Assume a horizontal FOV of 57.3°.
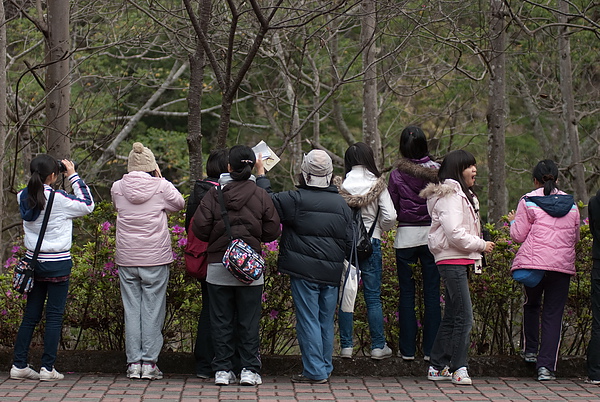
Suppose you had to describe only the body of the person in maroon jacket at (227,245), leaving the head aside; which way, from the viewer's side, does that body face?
away from the camera

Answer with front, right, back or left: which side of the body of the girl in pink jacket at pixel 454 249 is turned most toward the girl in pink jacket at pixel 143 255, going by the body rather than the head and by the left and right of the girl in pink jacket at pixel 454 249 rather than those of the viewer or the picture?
back

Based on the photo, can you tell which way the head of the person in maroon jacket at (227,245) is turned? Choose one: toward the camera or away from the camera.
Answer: away from the camera

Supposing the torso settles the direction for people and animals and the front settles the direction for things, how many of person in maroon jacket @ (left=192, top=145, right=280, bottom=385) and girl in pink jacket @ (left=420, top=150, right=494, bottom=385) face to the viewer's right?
1

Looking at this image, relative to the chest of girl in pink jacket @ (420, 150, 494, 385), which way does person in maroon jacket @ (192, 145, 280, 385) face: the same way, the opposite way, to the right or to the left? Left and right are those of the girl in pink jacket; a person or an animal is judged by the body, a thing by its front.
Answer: to the left

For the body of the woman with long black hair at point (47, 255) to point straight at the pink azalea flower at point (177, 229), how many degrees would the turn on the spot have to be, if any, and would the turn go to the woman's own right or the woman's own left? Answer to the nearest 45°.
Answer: approximately 45° to the woman's own right

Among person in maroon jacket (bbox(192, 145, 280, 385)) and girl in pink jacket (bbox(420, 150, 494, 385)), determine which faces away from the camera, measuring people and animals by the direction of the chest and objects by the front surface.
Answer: the person in maroon jacket

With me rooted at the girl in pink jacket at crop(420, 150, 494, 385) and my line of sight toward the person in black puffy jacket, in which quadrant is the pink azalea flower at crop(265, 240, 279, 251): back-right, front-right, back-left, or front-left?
front-right

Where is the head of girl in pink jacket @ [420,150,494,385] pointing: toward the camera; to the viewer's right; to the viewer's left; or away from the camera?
to the viewer's right

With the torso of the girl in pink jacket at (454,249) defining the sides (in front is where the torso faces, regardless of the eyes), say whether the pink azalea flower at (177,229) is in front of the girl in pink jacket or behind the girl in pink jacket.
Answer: behind

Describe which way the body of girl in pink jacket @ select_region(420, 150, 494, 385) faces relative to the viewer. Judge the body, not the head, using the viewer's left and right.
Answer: facing to the right of the viewer

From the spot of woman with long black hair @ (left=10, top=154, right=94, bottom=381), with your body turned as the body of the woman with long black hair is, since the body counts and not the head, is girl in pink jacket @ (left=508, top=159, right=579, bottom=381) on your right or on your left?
on your right

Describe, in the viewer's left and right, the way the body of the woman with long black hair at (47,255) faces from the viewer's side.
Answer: facing away from the viewer and to the right of the viewer

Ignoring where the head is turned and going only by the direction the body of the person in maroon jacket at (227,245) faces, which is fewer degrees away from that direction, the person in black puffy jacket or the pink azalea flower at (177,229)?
the pink azalea flower
